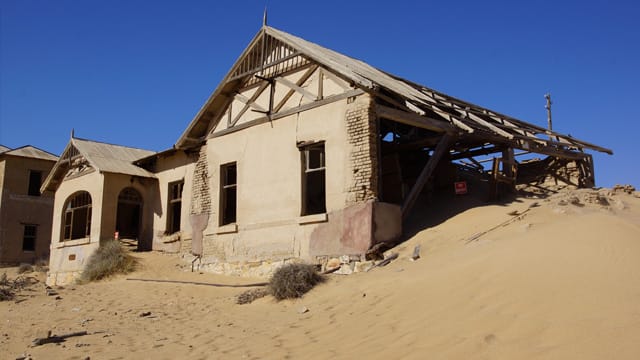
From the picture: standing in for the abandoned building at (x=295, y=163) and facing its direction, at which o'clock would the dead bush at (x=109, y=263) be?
The dead bush is roughly at 2 o'clock from the abandoned building.

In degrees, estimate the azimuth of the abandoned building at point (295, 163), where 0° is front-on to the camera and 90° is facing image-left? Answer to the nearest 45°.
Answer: approximately 45°

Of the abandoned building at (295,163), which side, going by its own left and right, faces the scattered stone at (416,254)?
left

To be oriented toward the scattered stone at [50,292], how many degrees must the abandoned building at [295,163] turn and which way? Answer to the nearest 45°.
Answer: approximately 45° to its right

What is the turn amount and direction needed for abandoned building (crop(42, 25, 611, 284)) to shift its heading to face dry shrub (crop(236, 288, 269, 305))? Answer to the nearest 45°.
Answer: approximately 45° to its left

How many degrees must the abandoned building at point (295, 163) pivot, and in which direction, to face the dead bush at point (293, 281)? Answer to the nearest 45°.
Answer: approximately 45° to its left
